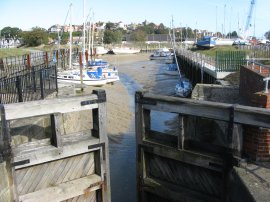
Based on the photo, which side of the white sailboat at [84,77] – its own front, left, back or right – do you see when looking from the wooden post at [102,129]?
left

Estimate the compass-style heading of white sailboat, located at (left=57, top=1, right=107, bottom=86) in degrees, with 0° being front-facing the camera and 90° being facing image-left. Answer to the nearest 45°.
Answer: approximately 90°

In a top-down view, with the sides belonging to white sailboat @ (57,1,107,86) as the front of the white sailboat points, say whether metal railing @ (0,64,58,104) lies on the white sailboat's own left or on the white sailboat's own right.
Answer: on the white sailboat's own left

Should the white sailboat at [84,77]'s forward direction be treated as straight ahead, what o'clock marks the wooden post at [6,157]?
The wooden post is roughly at 9 o'clock from the white sailboat.

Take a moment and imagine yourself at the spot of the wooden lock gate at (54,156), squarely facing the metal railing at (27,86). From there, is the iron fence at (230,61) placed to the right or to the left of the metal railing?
right

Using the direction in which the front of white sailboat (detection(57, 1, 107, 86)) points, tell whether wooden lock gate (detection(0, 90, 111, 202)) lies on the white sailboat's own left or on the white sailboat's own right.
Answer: on the white sailboat's own left
